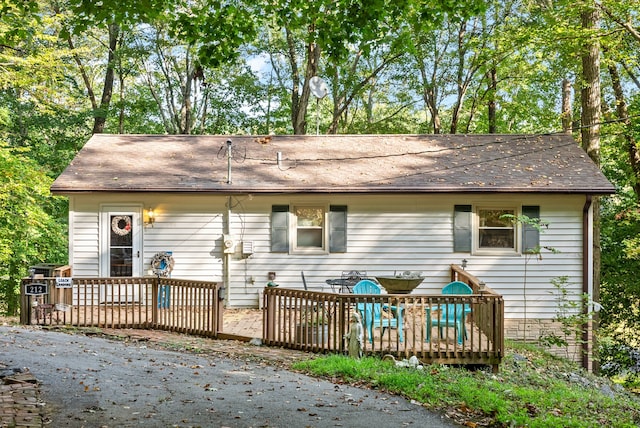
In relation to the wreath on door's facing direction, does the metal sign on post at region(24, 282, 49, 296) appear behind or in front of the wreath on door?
in front

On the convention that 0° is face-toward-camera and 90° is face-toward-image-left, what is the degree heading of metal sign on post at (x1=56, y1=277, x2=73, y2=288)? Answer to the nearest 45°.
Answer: approximately 0°

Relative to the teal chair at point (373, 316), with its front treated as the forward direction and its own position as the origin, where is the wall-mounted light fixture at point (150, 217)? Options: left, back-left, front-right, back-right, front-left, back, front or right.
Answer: back

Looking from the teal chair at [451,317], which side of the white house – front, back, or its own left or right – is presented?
front

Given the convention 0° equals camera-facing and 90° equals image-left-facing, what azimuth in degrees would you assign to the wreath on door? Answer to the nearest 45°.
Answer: approximately 0°

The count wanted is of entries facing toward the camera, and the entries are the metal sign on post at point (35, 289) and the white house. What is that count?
2

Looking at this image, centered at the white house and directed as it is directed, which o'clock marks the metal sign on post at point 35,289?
The metal sign on post is roughly at 2 o'clock from the white house.

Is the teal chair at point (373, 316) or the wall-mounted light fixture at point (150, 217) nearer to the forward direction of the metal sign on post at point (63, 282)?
the teal chair
